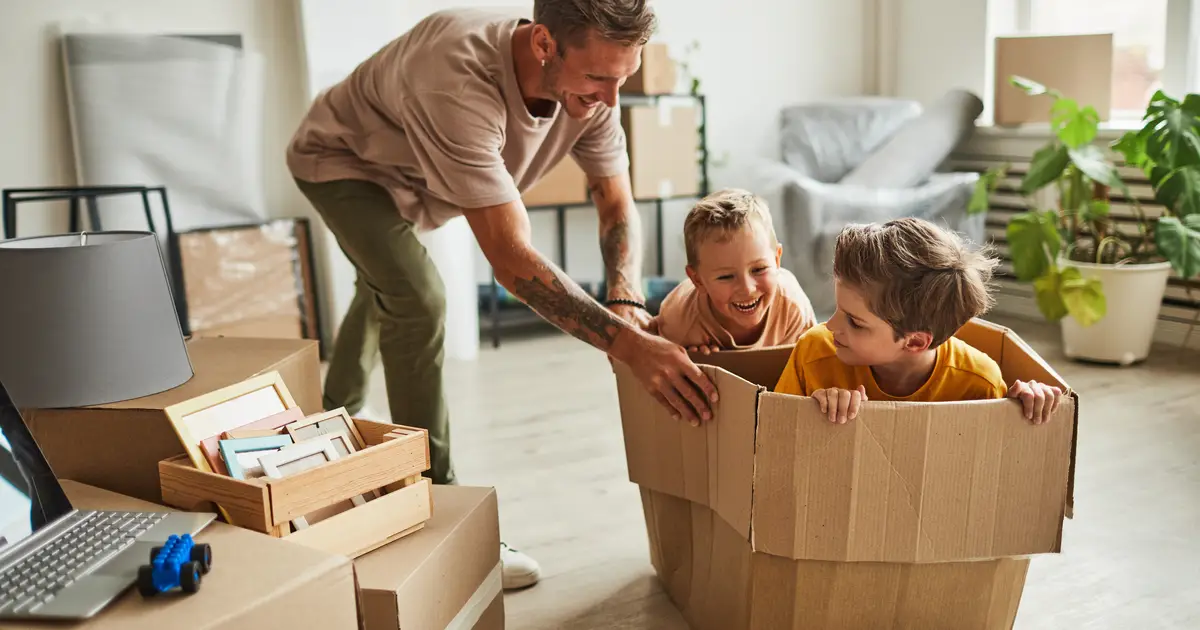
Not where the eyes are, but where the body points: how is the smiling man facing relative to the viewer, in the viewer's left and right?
facing the viewer and to the right of the viewer

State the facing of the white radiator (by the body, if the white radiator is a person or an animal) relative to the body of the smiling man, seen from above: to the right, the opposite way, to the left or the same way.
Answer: to the right

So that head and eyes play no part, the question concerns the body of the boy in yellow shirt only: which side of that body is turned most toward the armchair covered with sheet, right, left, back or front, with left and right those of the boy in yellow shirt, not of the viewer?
back

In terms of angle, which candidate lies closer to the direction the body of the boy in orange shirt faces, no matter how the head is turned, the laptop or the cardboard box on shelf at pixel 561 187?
the laptop

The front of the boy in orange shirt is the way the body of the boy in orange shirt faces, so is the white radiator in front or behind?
behind

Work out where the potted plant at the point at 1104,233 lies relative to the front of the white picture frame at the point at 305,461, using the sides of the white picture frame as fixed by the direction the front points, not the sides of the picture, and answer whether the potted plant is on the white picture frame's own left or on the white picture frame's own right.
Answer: on the white picture frame's own left
